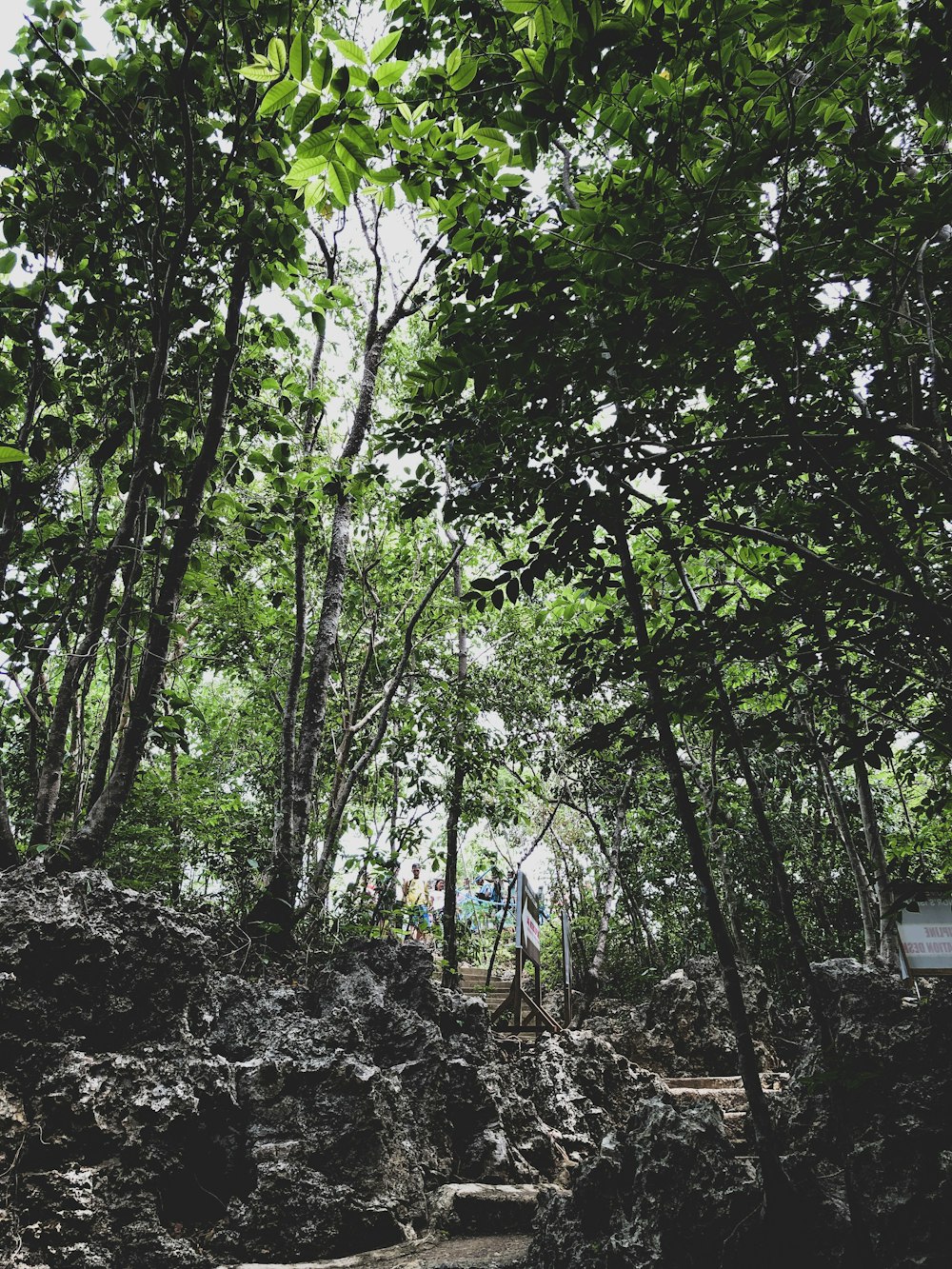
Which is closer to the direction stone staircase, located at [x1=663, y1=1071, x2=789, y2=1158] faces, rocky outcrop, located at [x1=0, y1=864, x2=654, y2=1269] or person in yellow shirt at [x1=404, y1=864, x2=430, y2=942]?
the rocky outcrop

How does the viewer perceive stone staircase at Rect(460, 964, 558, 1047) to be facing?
facing the viewer

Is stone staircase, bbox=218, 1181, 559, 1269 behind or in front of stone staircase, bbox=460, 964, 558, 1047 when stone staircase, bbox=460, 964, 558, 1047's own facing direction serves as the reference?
in front

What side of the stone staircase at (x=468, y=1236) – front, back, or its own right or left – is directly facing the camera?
front

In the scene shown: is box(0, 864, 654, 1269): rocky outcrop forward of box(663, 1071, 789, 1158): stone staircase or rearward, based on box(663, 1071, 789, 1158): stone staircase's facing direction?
forward

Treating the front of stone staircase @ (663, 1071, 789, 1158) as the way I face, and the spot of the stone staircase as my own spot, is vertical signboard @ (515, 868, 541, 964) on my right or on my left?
on my right

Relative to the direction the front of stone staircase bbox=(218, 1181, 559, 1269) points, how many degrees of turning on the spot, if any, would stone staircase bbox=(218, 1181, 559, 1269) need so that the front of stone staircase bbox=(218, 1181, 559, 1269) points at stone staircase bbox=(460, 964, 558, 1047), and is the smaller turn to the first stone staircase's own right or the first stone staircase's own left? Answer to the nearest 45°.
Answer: approximately 180°

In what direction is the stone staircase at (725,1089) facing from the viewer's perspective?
toward the camera

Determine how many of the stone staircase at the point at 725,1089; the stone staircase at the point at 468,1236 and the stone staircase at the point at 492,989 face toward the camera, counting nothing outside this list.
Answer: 3

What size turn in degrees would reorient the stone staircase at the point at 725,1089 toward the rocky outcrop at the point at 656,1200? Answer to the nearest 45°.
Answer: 0° — it already faces it

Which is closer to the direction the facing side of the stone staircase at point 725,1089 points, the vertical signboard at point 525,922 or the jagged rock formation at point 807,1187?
the jagged rock formation

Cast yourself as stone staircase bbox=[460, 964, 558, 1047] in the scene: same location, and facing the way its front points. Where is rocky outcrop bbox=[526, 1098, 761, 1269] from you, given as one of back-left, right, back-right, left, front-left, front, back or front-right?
front
